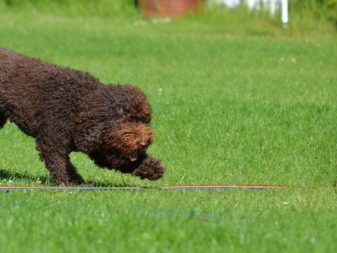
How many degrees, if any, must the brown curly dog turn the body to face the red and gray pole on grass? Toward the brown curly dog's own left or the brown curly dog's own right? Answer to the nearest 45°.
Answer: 0° — it already faces it

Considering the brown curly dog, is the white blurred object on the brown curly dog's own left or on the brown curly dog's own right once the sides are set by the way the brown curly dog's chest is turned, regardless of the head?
on the brown curly dog's own left

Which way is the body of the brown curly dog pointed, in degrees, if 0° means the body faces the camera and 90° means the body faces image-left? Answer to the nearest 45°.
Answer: approximately 270°

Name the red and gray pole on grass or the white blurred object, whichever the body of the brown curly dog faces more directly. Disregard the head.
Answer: the red and gray pole on grass
